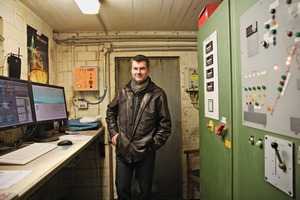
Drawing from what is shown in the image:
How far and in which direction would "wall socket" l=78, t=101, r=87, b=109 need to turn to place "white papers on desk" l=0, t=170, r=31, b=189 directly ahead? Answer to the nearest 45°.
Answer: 0° — it already faces it

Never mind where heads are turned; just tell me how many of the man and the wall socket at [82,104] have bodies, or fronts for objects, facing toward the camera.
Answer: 2

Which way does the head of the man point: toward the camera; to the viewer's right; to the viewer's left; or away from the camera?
toward the camera

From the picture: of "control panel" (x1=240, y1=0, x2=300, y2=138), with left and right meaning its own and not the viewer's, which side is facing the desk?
front

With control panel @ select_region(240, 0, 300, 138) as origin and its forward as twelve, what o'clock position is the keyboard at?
The keyboard is roughly at 1 o'clock from the control panel.

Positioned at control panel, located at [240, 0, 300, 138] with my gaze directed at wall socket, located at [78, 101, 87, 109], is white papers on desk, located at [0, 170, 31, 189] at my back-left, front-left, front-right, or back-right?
front-left

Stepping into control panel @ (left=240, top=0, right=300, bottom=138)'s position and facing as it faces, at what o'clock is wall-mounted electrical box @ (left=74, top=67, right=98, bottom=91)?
The wall-mounted electrical box is roughly at 2 o'clock from the control panel.

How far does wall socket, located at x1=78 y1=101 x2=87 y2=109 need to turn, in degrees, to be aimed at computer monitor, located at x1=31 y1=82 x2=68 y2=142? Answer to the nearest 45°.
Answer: approximately 45° to its right

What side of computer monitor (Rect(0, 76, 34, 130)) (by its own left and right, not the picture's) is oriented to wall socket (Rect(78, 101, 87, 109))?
left

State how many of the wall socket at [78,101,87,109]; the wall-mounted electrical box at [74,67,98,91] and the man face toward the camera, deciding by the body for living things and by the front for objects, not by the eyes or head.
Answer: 3

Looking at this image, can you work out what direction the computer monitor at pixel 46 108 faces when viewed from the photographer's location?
facing the viewer and to the right of the viewer

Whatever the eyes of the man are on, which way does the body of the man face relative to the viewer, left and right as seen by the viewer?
facing the viewer

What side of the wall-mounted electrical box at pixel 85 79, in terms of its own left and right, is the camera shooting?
front

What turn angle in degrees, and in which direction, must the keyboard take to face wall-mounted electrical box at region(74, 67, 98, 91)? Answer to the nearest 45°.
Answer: approximately 90° to its left
